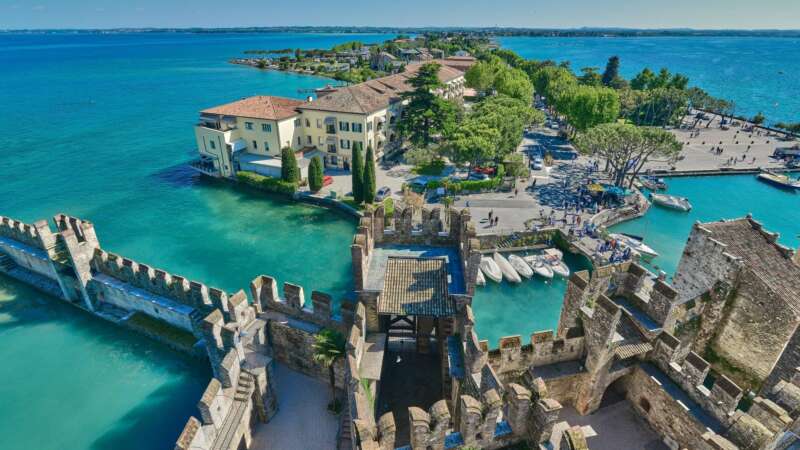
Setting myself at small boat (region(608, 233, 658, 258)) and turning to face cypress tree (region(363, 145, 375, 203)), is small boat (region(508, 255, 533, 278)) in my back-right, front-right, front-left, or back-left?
front-left

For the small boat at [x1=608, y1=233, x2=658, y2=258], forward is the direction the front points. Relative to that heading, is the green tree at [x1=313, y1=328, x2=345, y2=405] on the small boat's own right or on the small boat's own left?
on the small boat's own right

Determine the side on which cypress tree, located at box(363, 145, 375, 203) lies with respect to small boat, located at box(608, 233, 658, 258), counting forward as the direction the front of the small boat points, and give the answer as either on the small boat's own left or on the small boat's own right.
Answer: on the small boat's own right

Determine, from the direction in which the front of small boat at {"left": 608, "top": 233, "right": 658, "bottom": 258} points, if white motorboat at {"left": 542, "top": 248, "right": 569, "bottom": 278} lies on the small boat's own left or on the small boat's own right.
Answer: on the small boat's own right
